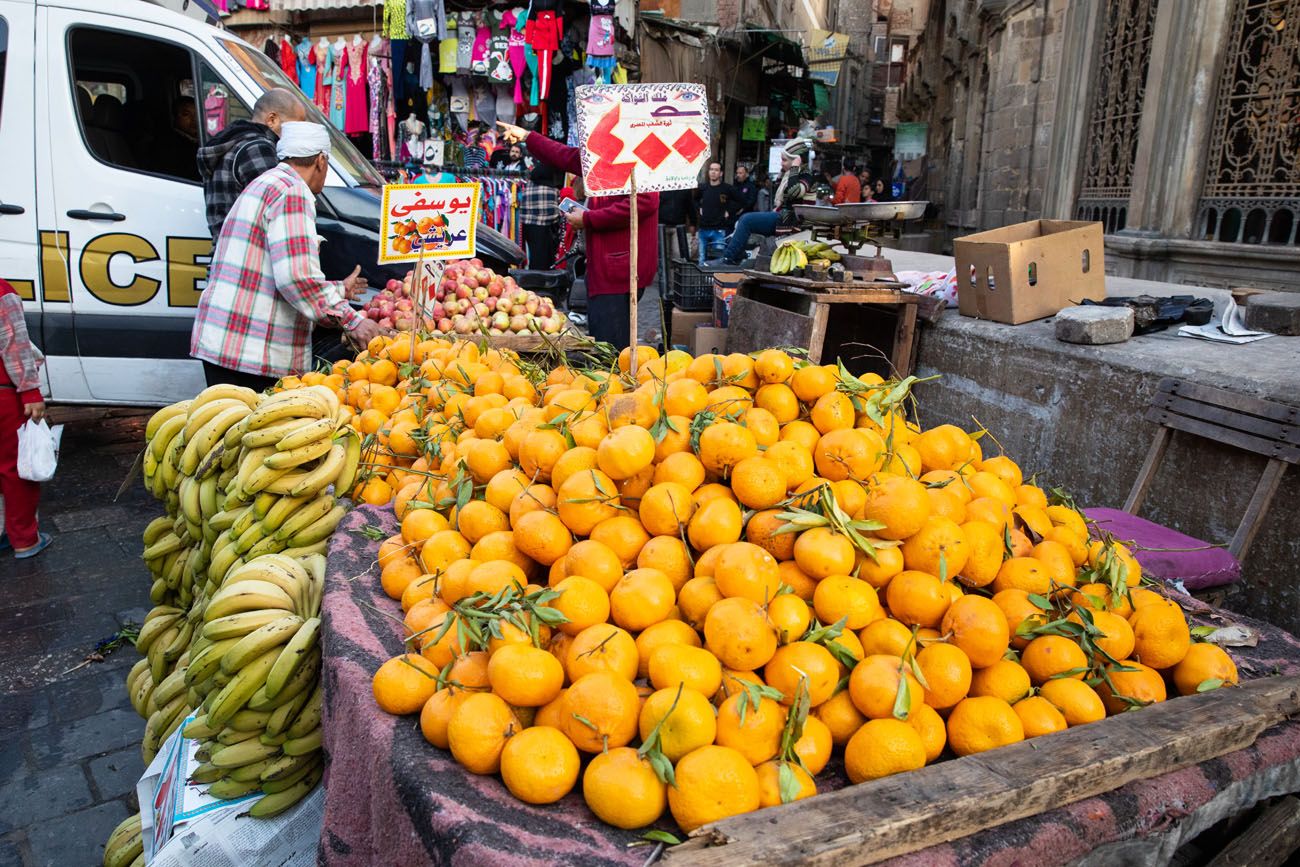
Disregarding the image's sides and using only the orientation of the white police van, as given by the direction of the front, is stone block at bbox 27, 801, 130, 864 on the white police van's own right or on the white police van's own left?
on the white police van's own right

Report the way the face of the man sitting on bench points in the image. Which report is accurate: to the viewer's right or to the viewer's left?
to the viewer's left

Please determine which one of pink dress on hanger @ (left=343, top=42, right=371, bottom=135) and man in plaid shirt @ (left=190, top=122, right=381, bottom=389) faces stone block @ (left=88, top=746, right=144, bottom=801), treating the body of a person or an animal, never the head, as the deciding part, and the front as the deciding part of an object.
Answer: the pink dress on hanger

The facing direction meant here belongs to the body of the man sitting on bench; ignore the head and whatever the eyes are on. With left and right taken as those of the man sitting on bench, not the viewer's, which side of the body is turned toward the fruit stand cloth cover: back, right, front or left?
left

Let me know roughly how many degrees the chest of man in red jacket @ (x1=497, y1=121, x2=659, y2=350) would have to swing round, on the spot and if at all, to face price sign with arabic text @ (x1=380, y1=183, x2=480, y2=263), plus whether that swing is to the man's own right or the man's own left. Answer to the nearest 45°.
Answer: approximately 45° to the man's own left

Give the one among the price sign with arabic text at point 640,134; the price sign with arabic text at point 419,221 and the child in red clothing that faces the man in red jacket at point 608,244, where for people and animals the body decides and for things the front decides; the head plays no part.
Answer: the child in red clothing

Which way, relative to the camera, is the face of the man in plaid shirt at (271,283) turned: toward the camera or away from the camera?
away from the camera

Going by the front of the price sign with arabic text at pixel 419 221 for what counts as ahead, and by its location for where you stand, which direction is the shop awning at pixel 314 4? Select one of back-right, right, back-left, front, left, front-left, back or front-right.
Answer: back

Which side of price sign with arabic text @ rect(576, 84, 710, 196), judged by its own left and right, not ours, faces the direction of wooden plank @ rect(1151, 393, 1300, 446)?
left

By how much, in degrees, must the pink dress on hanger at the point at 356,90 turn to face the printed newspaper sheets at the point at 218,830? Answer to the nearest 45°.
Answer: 0° — it already faces it

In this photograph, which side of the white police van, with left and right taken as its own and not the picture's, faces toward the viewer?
right

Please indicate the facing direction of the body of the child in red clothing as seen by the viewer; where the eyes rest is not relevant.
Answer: to the viewer's right

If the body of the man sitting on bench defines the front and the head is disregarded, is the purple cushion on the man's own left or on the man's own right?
on the man's own left

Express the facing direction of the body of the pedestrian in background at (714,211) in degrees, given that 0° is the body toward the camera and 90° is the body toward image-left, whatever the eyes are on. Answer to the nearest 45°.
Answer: approximately 0°

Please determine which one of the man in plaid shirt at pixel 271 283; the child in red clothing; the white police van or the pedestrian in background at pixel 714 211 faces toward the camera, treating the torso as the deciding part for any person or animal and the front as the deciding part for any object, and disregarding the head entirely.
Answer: the pedestrian in background

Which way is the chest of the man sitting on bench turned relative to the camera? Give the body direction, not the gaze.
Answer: to the viewer's left
